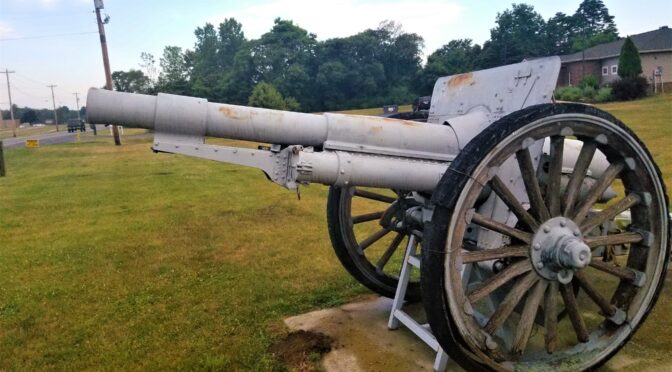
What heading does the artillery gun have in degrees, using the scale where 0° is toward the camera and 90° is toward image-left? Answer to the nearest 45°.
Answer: approximately 45°

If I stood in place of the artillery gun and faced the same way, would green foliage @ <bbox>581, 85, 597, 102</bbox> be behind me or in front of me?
behind

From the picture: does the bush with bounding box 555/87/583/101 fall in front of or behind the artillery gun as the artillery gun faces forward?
behind

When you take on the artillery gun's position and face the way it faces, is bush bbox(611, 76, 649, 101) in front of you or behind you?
behind

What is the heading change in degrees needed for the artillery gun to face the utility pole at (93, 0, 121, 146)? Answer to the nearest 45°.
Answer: approximately 90° to its right
